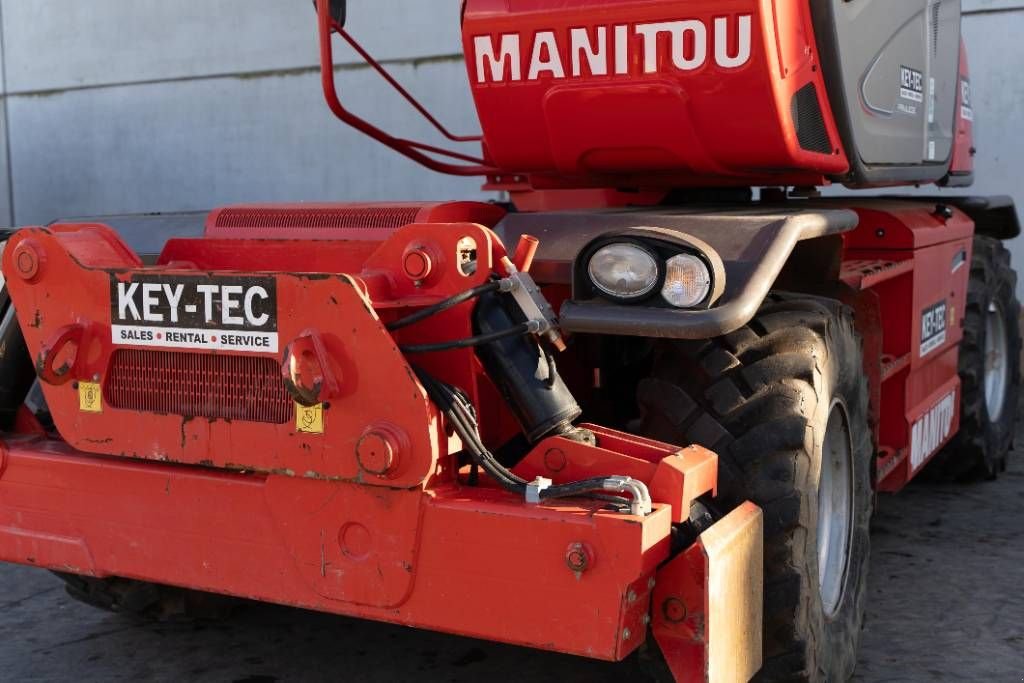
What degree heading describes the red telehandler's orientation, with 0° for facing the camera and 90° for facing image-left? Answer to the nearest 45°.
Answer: approximately 45°
